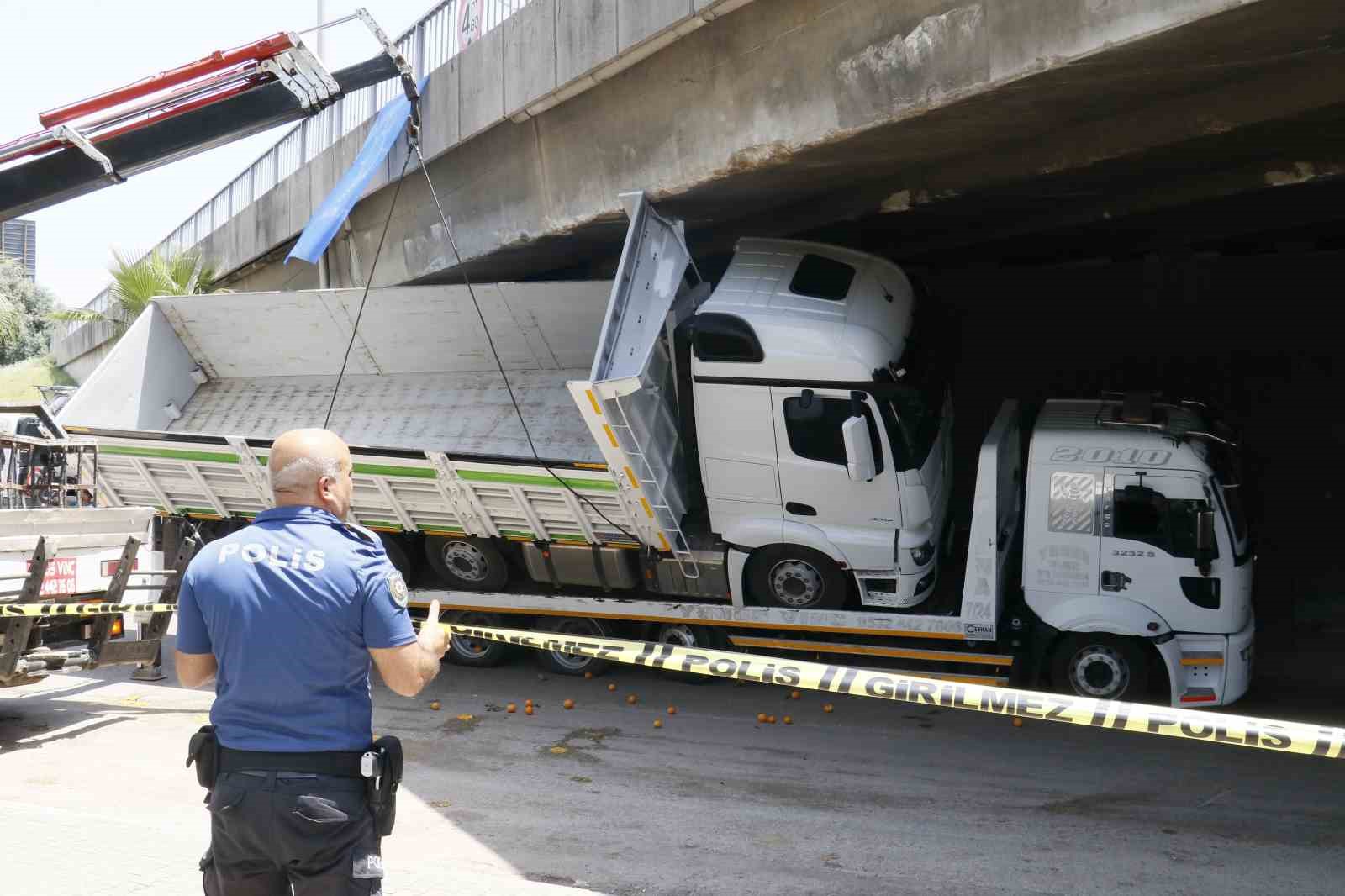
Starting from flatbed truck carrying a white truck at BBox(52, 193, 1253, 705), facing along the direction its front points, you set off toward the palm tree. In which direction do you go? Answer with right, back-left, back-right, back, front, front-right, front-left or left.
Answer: back-left

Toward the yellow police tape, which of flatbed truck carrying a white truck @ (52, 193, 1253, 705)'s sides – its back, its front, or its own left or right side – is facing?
right

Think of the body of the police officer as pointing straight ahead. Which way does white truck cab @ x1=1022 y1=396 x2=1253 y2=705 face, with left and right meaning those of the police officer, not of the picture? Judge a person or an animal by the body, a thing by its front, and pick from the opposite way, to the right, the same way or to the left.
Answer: to the right

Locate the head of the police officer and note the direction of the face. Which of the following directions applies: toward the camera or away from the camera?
away from the camera

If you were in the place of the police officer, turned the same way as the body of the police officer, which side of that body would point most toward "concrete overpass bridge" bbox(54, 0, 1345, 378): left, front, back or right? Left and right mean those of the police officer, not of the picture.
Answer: front

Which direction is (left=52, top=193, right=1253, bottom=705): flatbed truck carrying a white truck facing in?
to the viewer's right

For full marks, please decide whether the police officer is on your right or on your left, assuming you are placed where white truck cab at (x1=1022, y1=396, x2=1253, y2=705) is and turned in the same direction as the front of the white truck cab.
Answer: on your right

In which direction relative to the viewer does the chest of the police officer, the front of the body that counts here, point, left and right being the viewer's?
facing away from the viewer and to the right of the viewer

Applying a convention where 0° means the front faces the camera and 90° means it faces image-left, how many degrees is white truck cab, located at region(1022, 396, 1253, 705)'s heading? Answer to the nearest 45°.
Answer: approximately 270°

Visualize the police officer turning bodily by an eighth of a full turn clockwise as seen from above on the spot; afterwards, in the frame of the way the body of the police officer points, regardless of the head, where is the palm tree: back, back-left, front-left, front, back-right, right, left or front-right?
left

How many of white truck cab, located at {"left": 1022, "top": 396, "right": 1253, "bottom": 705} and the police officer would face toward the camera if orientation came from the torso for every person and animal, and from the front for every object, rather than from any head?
0

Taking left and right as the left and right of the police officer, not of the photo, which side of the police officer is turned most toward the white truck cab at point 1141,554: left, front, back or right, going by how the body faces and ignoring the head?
front

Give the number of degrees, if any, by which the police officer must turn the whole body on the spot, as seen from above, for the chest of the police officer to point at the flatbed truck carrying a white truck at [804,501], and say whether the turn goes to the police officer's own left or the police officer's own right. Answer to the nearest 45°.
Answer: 0° — they already face it
